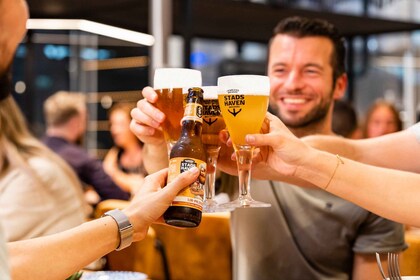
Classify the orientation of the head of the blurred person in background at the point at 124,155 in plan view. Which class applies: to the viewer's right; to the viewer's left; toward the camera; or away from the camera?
toward the camera

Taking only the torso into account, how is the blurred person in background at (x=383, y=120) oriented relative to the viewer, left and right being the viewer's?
facing the viewer

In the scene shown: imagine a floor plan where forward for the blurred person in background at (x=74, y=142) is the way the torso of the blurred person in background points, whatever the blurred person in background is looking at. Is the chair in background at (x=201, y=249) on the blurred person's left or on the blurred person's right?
on the blurred person's right

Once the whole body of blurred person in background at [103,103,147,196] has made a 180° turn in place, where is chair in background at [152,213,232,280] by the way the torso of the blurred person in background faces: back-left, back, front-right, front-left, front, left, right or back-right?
back-right

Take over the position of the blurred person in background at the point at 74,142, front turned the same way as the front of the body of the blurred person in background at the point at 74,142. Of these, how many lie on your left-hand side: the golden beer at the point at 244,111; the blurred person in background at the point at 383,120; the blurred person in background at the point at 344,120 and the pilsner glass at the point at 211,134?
0

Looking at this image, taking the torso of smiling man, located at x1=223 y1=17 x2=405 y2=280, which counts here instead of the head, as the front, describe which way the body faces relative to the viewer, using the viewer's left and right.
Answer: facing the viewer and to the left of the viewer

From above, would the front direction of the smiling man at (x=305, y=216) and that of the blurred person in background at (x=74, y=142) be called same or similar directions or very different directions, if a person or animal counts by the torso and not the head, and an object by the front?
very different directions

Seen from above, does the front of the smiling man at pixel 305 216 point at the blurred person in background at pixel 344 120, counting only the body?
no

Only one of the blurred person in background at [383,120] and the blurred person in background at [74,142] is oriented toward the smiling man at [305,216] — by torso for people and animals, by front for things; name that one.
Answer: the blurred person in background at [383,120]

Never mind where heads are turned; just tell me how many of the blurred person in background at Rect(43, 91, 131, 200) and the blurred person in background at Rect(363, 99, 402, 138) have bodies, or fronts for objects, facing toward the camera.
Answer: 1

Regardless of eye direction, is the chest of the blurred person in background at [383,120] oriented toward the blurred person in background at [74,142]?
no

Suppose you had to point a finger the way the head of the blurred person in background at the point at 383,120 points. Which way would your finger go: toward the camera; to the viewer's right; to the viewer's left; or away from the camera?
toward the camera

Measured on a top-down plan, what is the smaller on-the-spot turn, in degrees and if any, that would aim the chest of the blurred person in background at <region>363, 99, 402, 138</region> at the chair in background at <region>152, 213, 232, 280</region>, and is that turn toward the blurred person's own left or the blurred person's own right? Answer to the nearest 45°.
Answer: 0° — they already face it

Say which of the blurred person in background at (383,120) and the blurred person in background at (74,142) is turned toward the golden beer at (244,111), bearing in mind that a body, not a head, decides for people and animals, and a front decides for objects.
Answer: the blurred person in background at (383,120)

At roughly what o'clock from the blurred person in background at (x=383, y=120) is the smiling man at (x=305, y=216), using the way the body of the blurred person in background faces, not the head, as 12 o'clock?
The smiling man is roughly at 12 o'clock from the blurred person in background.

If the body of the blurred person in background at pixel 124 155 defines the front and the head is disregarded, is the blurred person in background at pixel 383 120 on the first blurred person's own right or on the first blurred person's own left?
on the first blurred person's own left

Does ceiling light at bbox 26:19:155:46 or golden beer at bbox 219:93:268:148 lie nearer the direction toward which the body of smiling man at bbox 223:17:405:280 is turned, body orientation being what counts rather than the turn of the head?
the golden beer
